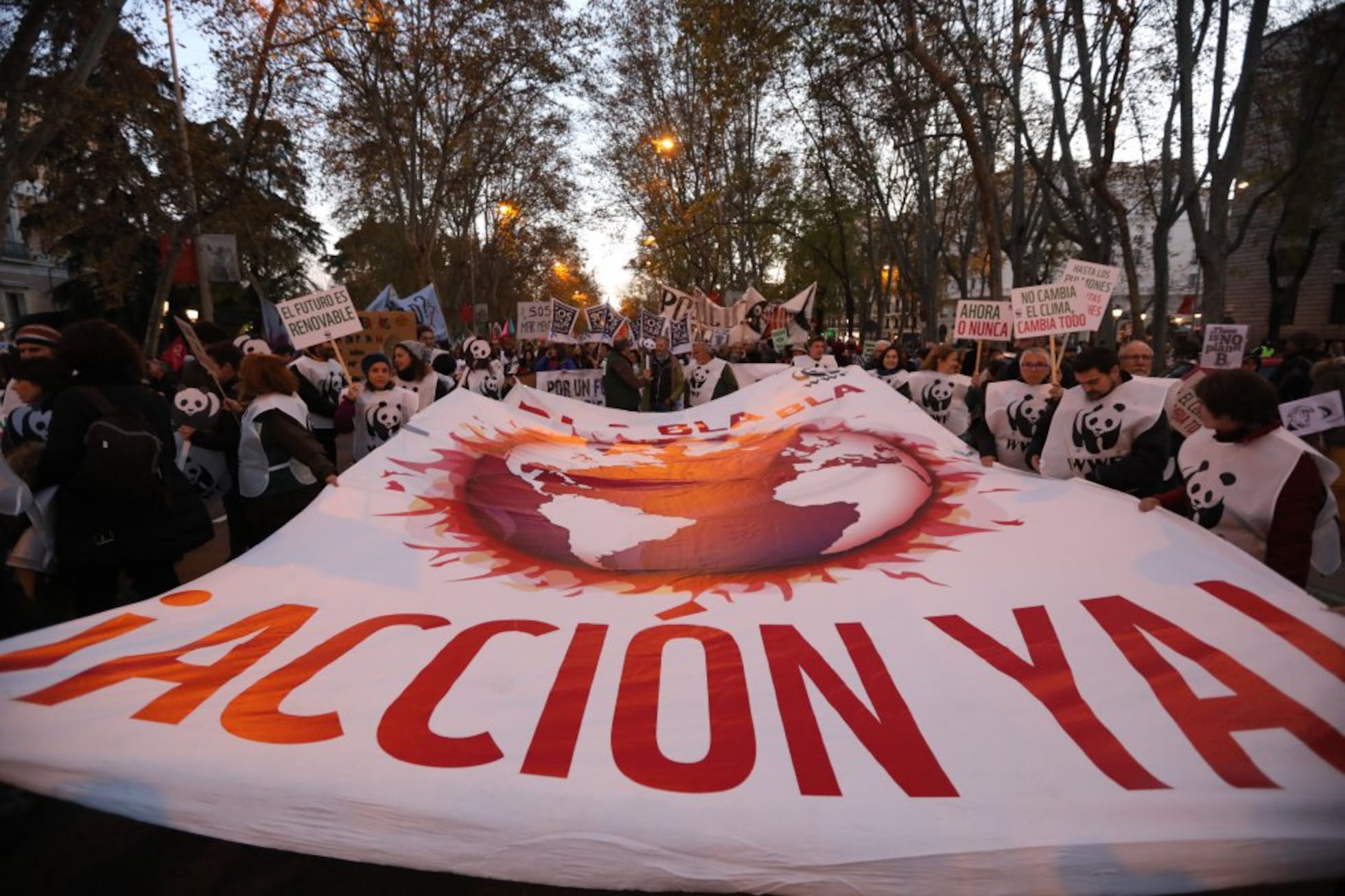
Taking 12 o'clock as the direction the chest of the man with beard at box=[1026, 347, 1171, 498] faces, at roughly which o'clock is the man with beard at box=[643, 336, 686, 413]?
the man with beard at box=[643, 336, 686, 413] is roughly at 3 o'clock from the man with beard at box=[1026, 347, 1171, 498].

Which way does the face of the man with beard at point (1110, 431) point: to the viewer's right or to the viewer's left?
to the viewer's left

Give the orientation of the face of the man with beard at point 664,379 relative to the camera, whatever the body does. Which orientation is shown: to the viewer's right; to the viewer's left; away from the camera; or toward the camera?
toward the camera

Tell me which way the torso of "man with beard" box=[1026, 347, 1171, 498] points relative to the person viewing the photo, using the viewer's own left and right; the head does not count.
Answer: facing the viewer and to the left of the viewer

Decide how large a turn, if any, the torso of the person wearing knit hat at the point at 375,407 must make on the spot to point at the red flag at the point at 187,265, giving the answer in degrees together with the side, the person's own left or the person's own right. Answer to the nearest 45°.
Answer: approximately 180°

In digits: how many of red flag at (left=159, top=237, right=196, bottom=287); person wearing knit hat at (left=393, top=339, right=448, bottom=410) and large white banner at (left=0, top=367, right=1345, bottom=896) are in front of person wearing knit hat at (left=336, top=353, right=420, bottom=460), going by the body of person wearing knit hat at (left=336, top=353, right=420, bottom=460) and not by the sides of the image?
1

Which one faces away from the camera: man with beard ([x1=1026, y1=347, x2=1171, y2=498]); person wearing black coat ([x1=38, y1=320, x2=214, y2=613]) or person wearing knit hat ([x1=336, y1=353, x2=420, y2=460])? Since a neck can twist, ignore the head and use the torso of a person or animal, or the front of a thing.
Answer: the person wearing black coat

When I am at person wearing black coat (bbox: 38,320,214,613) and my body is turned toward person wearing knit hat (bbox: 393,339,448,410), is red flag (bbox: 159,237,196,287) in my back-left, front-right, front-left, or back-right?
front-left

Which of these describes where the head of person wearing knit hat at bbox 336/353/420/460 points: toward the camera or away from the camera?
toward the camera

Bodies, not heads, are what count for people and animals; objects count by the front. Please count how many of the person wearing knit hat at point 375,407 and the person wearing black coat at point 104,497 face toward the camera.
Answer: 1

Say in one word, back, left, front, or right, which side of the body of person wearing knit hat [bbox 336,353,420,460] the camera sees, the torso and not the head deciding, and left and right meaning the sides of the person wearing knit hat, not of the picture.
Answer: front

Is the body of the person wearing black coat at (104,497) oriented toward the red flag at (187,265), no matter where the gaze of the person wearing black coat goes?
yes

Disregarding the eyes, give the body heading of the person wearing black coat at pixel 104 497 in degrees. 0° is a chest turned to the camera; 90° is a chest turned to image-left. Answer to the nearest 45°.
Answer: approximately 180°

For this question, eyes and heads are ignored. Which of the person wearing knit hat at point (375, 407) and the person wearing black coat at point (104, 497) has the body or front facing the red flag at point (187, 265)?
the person wearing black coat

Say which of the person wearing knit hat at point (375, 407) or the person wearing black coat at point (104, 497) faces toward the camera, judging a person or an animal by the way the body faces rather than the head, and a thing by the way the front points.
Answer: the person wearing knit hat
